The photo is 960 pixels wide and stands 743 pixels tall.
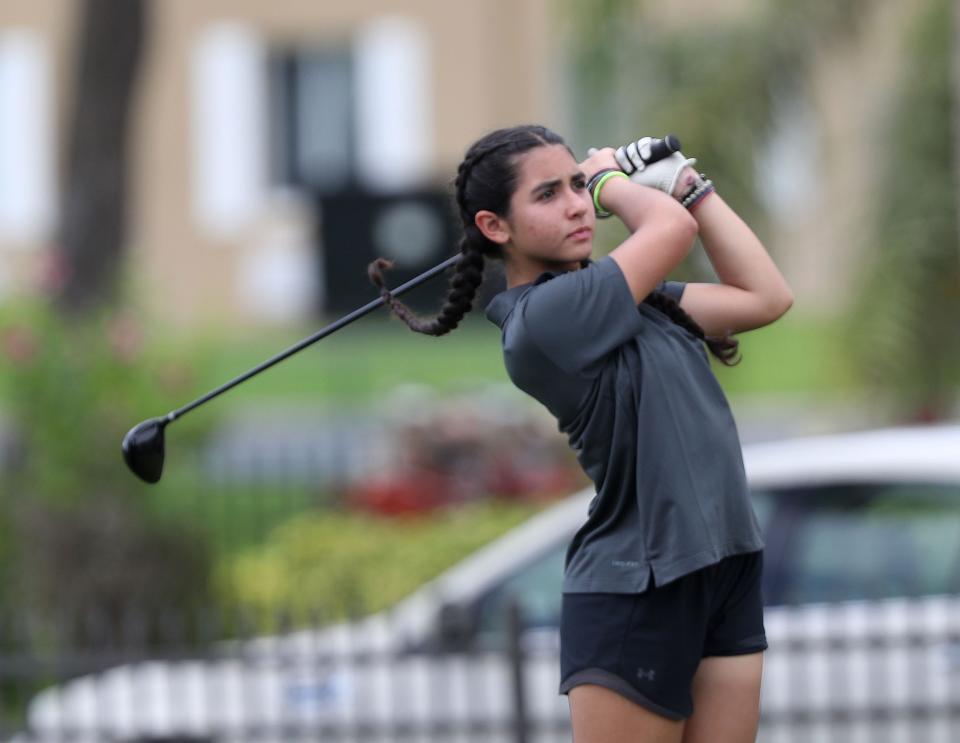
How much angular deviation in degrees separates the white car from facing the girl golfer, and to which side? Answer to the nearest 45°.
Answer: approximately 90° to its left

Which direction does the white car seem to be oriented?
to the viewer's left

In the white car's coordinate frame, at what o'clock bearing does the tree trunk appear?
The tree trunk is roughly at 2 o'clock from the white car.
